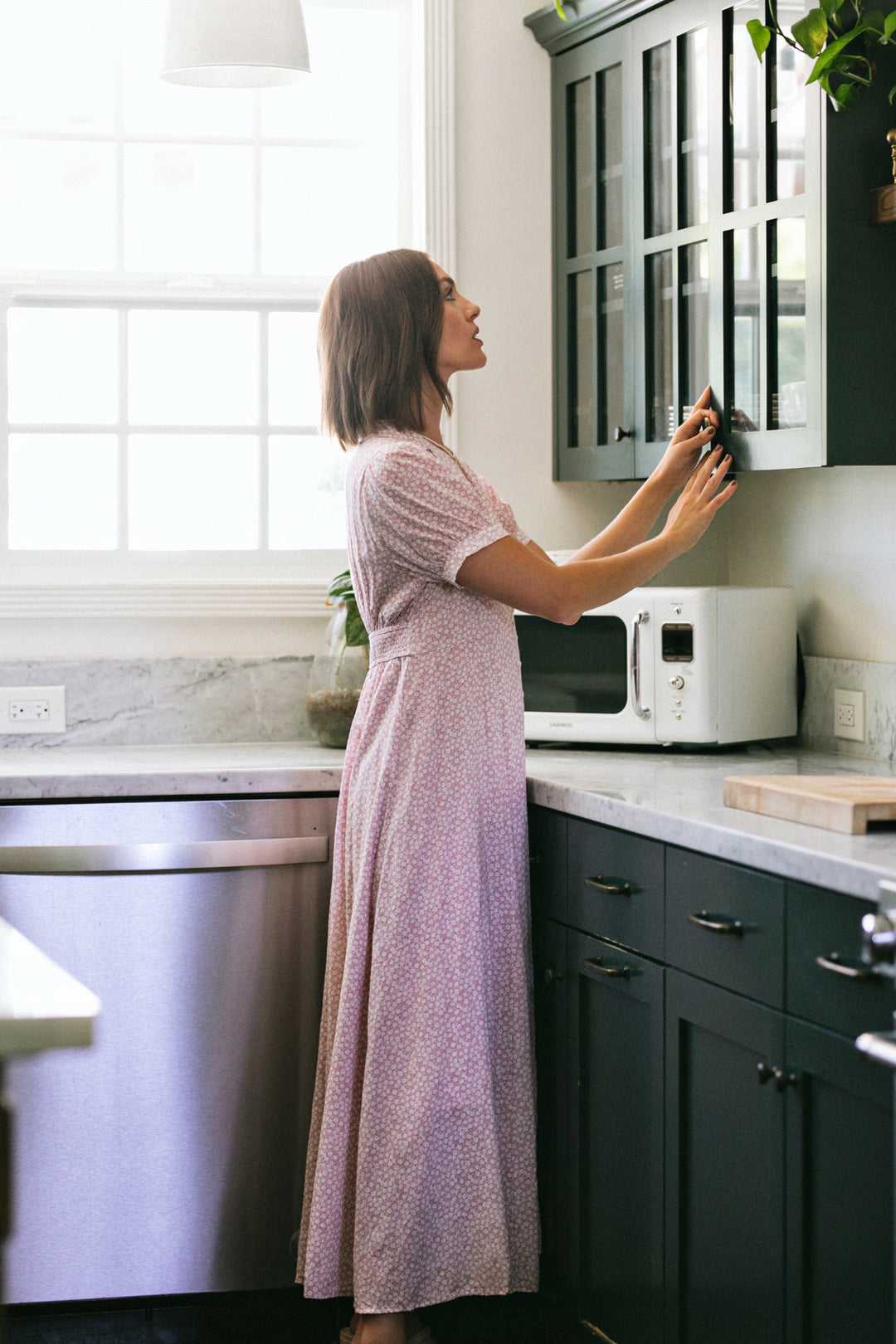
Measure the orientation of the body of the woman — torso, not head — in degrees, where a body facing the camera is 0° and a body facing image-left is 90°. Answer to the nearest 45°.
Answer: approximately 270°

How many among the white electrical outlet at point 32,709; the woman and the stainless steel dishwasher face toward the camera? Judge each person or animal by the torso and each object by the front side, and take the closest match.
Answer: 2

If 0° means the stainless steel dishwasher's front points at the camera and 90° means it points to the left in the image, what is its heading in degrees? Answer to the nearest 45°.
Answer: approximately 0°

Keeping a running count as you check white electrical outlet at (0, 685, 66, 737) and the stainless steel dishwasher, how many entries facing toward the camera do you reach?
2

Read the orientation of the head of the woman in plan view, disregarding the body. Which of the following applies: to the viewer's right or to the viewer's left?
to the viewer's right

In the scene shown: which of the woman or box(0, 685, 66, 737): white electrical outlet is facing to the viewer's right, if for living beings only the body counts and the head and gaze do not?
the woman

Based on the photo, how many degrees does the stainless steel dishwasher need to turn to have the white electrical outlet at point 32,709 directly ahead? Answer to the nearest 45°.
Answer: approximately 135° to its right

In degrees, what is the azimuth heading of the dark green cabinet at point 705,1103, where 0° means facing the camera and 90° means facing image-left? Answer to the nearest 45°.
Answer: approximately 45°

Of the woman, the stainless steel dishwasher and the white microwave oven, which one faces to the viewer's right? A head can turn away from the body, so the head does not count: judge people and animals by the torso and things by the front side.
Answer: the woman

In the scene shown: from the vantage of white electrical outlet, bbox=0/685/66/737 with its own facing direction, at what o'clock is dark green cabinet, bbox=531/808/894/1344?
The dark green cabinet is roughly at 11 o'clock from the white electrical outlet.
